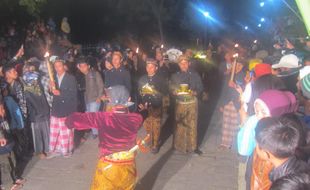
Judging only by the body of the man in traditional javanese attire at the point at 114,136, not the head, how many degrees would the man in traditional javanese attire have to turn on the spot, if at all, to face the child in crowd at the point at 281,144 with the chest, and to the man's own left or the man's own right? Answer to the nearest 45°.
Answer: approximately 135° to the man's own right

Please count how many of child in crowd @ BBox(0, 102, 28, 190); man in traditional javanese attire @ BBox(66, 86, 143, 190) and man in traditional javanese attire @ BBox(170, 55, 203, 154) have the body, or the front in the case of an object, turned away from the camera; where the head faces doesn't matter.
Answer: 1

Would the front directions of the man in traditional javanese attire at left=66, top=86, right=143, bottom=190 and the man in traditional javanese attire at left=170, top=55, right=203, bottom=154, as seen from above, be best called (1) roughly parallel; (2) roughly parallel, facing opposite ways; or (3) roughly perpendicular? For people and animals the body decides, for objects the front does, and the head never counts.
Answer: roughly parallel, facing opposite ways

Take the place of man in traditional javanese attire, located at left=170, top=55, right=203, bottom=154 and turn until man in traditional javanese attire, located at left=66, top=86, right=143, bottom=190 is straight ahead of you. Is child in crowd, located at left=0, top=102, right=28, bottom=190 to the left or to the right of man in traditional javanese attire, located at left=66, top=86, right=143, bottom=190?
right

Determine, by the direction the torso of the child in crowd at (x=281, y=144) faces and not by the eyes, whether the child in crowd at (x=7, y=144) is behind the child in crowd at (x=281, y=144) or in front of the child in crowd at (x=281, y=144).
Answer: in front

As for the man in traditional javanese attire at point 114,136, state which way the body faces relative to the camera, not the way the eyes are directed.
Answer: away from the camera

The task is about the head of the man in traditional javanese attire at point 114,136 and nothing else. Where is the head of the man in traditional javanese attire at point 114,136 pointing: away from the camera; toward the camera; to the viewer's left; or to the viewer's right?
away from the camera

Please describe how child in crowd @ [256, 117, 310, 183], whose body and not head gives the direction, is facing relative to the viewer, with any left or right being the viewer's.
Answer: facing away from the viewer and to the left of the viewer

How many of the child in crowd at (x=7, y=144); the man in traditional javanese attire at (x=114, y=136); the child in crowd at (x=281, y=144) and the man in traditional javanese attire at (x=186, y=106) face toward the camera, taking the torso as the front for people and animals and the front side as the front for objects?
1

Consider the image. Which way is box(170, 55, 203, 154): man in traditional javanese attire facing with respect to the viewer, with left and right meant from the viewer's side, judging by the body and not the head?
facing the viewer

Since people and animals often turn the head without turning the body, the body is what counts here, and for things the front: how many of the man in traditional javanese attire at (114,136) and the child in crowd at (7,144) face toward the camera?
0

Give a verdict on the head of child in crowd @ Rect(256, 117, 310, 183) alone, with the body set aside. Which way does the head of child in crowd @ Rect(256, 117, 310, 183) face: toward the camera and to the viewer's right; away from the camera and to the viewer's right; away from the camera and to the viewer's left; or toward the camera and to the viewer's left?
away from the camera and to the viewer's left

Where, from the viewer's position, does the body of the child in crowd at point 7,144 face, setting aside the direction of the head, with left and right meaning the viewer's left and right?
facing to the right of the viewer

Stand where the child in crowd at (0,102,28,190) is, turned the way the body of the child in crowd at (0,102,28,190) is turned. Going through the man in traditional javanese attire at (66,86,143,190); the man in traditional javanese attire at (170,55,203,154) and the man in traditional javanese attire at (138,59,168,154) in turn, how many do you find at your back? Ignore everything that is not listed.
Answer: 0
